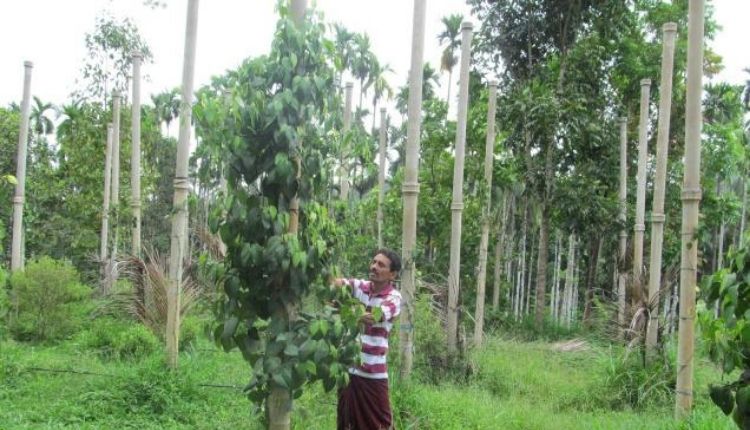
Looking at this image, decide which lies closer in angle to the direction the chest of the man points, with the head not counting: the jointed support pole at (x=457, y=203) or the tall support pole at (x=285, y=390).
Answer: the tall support pole

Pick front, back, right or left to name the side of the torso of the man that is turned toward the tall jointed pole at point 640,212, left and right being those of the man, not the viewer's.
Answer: back

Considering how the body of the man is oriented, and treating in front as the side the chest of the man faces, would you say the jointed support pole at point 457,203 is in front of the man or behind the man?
behind

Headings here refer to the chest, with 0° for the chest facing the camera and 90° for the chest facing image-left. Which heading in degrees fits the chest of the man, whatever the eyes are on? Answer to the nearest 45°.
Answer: approximately 45°

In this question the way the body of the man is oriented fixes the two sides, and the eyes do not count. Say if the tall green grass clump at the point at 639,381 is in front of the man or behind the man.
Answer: behind

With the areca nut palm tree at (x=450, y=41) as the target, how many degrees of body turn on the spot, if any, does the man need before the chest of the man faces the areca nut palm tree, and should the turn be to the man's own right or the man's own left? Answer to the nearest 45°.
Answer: approximately 135° to the man's own right

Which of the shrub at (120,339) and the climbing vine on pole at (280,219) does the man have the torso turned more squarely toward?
the climbing vine on pole

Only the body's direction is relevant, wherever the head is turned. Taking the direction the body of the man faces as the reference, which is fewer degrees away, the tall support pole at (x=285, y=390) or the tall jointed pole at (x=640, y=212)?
the tall support pole

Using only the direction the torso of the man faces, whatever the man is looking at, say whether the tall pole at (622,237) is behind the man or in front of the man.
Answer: behind

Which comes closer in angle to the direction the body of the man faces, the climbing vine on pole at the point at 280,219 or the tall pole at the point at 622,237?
the climbing vine on pole

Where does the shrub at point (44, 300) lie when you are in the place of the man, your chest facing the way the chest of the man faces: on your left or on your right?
on your right

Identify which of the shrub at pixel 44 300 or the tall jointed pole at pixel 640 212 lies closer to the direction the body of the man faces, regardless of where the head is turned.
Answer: the shrub

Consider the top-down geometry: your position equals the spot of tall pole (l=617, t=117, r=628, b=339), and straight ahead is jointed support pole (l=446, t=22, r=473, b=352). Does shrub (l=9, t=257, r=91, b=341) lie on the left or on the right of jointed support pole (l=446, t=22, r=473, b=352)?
right
